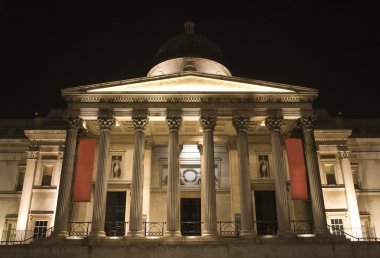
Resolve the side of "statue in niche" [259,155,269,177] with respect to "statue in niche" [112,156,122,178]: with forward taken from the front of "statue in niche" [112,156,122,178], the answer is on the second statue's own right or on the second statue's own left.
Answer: on the second statue's own left

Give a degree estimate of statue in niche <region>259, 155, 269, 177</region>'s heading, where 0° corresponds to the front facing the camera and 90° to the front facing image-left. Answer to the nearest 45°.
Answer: approximately 0°

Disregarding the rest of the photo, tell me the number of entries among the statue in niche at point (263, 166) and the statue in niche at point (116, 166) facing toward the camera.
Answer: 2

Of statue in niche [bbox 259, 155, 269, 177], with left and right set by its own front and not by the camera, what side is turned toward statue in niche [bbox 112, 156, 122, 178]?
right

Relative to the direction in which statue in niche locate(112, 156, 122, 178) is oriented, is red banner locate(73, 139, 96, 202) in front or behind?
in front

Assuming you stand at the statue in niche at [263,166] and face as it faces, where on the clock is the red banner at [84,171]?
The red banner is roughly at 2 o'clock from the statue in niche.
